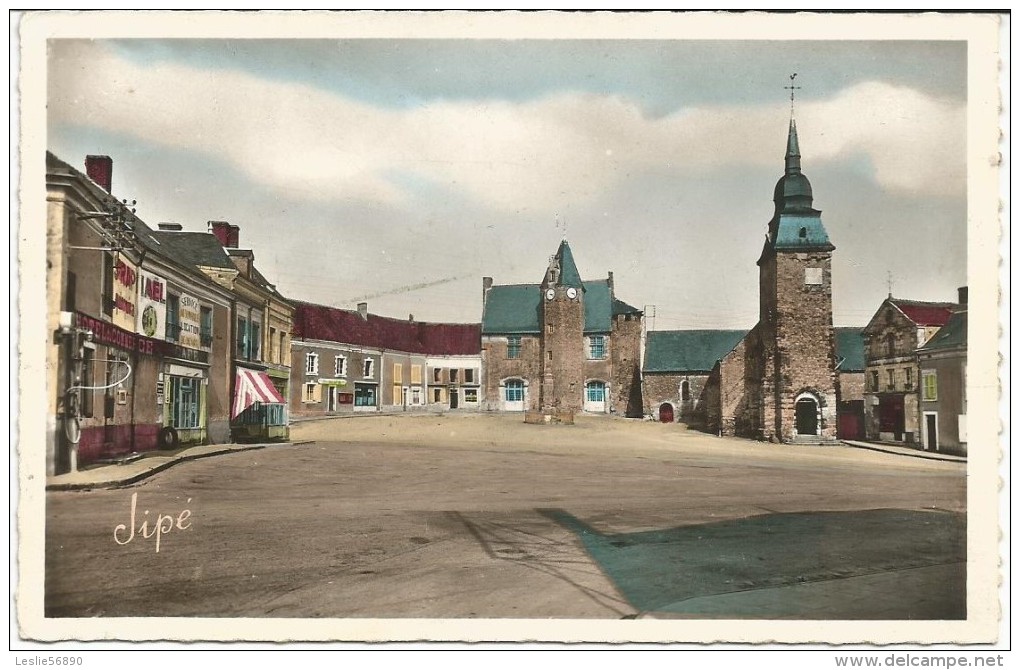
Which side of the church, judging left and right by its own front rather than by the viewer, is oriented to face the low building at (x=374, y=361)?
right

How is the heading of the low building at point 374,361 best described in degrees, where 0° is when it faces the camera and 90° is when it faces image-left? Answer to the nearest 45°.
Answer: approximately 315°

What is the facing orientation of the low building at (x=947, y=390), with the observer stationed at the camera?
facing the viewer and to the left of the viewer

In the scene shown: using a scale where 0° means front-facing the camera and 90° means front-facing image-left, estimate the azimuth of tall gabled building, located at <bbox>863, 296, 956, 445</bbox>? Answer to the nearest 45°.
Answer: approximately 45°

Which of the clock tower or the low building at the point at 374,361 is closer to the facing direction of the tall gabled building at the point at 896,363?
the low building

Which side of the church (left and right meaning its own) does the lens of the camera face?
front

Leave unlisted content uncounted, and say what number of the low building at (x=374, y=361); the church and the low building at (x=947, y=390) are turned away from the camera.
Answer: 0

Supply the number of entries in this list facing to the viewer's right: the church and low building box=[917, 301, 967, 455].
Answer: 0
